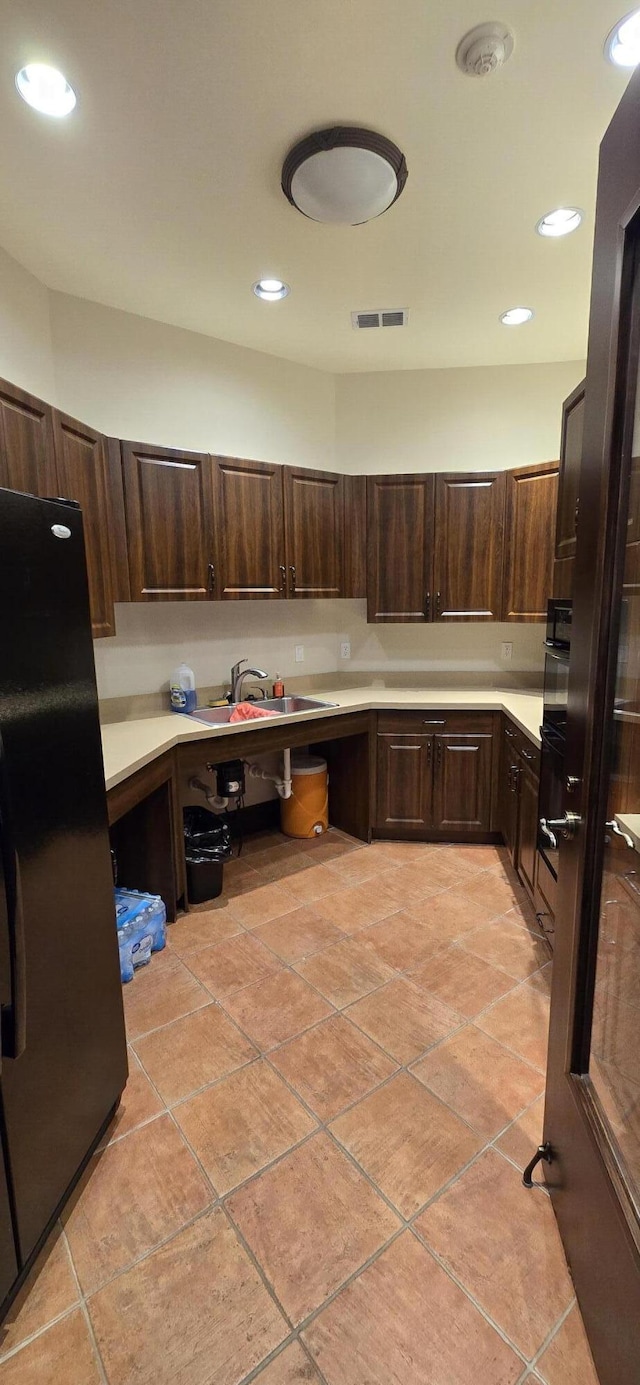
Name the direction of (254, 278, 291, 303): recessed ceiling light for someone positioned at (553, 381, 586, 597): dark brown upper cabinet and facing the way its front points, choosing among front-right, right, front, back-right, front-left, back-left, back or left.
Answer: front

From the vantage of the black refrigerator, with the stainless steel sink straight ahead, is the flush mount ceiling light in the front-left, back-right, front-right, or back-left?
front-right

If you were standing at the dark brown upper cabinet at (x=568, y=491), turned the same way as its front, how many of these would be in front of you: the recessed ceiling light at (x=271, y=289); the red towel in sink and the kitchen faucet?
3

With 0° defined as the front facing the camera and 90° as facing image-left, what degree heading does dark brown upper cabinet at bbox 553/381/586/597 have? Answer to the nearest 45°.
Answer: approximately 90°

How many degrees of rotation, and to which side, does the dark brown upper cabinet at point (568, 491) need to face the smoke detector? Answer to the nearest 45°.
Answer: approximately 90° to its left

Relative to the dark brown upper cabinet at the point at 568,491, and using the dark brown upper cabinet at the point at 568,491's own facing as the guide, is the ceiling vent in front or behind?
in front

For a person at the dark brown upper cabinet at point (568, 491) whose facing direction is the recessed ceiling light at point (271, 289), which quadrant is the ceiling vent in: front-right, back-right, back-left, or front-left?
front-right

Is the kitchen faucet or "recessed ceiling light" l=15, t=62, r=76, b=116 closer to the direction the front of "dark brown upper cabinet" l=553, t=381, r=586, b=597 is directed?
the kitchen faucet

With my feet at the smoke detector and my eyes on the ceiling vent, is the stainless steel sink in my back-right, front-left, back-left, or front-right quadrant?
front-left

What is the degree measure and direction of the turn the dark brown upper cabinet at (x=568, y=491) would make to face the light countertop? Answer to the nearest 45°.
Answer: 0° — it already faces it

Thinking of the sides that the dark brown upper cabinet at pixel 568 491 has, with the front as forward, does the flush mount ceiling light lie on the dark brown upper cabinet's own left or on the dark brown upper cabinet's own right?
on the dark brown upper cabinet's own left
